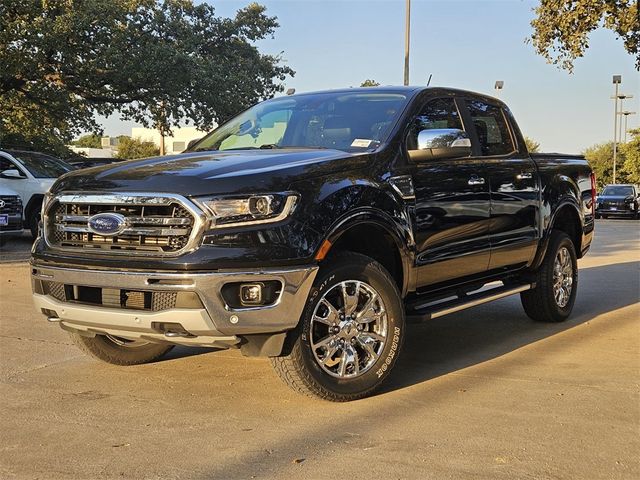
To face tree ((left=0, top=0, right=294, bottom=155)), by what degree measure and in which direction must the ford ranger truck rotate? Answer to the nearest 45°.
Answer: approximately 135° to its right

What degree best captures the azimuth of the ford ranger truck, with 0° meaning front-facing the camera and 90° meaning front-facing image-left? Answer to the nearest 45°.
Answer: approximately 45°

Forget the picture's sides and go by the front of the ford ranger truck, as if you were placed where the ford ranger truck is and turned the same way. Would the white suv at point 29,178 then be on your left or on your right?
on your right

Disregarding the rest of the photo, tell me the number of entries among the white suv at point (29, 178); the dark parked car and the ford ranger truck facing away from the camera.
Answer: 0

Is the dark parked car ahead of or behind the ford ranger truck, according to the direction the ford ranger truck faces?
behind

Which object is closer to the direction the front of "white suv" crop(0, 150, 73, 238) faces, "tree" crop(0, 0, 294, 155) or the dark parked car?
the dark parked car

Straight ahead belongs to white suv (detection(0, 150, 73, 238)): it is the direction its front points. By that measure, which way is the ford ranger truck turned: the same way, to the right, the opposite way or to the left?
to the right

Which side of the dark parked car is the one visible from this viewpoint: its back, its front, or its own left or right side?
front

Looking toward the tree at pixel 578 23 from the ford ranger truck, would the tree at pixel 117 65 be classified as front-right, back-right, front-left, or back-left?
front-left

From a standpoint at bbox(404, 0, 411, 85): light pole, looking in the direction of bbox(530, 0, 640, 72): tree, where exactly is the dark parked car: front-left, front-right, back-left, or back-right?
front-left

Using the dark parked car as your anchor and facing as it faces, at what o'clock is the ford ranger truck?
The ford ranger truck is roughly at 12 o'clock from the dark parked car.
